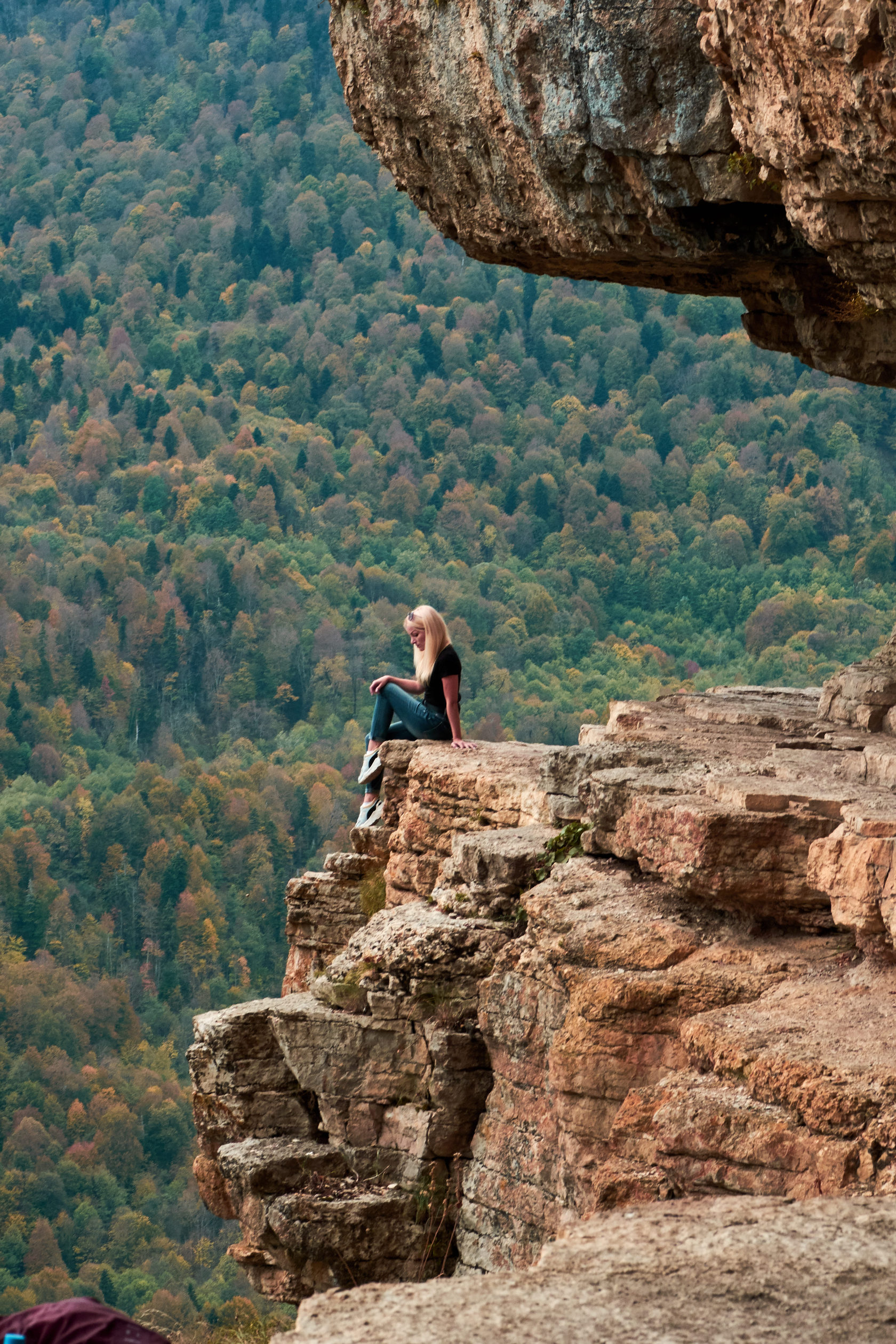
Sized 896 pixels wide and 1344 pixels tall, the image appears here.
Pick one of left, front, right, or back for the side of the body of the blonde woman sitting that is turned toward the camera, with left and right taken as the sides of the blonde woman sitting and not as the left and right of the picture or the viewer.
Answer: left

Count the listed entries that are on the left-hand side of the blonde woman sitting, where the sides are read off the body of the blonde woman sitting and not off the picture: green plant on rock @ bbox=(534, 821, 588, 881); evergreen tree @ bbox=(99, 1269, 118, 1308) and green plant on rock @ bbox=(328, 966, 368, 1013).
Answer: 2

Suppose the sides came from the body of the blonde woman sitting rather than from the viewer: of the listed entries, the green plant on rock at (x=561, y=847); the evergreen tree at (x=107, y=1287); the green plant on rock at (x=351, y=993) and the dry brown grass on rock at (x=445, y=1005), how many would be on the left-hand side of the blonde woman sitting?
3

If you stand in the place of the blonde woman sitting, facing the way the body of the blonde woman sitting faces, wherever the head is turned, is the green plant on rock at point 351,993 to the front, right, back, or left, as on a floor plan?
left

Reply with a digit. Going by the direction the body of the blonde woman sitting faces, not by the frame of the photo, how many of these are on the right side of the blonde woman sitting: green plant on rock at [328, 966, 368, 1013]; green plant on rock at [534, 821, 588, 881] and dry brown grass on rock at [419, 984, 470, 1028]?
0

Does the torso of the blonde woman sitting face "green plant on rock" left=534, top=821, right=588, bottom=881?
no

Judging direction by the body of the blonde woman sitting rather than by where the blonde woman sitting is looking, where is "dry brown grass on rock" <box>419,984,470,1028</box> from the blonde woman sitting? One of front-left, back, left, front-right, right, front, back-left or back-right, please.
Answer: left

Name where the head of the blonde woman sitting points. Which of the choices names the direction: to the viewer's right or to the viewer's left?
to the viewer's left
